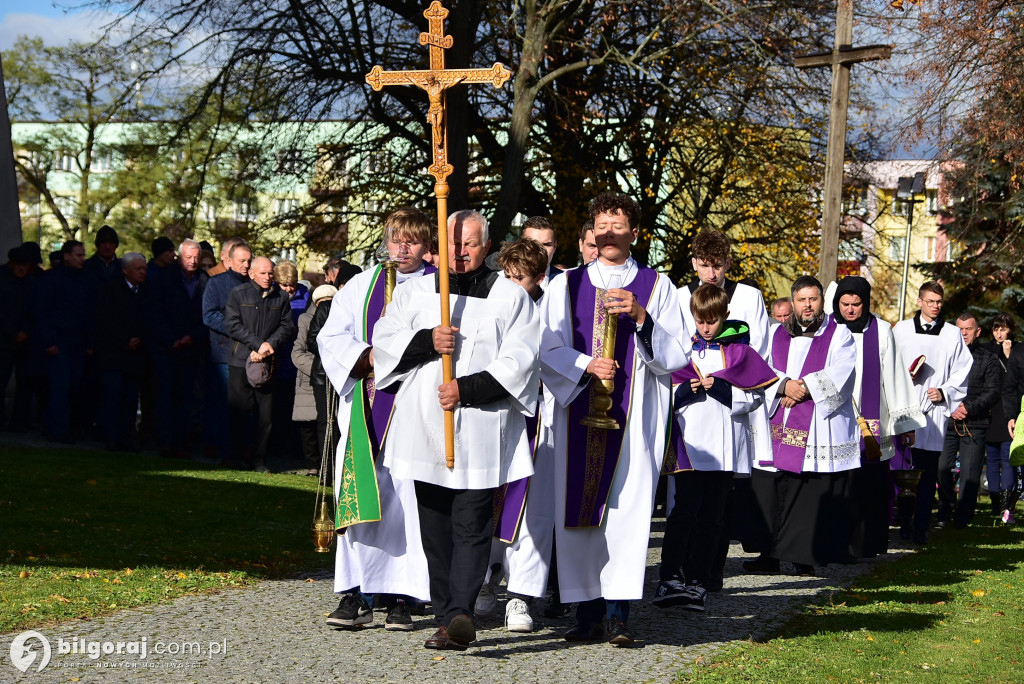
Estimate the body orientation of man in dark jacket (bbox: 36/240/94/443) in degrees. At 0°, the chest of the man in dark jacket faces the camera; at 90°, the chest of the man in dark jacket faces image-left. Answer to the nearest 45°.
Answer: approximately 315°

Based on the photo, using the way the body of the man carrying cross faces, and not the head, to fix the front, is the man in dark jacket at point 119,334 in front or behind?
behind

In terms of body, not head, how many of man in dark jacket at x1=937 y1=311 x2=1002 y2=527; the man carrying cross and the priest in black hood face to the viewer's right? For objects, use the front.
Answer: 0

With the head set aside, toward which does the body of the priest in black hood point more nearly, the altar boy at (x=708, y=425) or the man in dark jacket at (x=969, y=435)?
the altar boy

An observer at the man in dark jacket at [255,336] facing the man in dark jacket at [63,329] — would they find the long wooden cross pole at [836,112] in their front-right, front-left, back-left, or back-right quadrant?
back-right

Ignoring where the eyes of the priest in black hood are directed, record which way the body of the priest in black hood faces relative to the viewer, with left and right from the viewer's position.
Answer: facing the viewer and to the left of the viewer

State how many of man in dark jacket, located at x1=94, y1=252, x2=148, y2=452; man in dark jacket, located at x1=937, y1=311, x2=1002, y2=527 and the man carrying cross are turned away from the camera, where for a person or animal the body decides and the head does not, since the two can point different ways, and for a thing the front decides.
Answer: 0

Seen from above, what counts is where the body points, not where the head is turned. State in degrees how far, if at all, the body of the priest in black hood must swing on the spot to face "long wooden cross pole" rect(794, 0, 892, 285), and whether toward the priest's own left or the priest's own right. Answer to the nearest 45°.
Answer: approximately 135° to the priest's own right

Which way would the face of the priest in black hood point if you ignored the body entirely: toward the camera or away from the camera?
toward the camera

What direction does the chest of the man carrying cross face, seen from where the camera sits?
toward the camera

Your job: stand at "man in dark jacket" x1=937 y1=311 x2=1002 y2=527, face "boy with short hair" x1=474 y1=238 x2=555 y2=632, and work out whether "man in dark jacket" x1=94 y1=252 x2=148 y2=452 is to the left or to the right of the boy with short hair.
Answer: right

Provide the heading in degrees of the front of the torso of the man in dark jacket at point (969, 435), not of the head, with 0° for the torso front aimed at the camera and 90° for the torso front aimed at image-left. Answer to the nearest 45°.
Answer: approximately 45°
